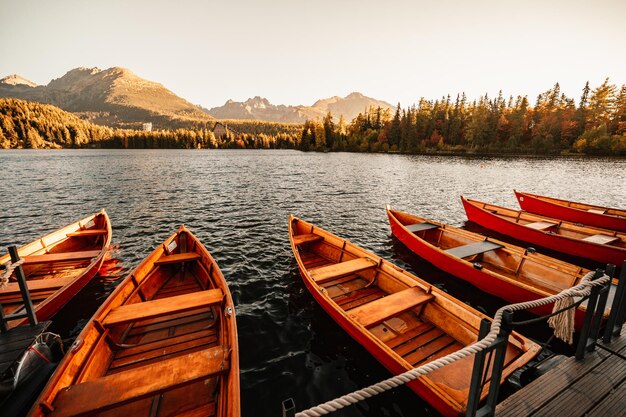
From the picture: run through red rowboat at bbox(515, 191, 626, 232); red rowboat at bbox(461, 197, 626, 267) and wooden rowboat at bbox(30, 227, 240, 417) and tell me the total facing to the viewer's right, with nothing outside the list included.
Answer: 0

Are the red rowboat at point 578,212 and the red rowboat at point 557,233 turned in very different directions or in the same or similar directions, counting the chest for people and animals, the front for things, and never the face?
same or similar directions

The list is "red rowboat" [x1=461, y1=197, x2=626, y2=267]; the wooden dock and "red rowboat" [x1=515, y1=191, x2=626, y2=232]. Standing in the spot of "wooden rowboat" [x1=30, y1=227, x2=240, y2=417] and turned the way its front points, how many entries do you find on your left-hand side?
0

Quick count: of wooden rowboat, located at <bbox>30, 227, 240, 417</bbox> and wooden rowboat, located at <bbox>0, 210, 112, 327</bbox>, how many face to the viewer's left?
0

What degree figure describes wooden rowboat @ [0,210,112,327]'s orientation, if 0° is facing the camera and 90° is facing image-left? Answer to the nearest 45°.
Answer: approximately 225°

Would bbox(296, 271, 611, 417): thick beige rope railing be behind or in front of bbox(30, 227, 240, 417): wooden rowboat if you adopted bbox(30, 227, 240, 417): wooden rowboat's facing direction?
behind

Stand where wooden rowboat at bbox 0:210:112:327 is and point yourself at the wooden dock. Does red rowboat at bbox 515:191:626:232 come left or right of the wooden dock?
left

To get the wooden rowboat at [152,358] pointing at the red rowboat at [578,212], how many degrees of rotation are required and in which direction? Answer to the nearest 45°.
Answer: approximately 90° to its right

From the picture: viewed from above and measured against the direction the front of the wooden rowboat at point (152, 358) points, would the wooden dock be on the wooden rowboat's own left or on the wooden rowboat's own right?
on the wooden rowboat's own right

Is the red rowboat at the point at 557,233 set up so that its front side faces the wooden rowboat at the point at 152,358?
no

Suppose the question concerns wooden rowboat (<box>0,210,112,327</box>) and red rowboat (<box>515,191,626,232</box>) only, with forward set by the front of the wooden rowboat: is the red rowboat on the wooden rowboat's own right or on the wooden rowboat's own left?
on the wooden rowboat's own right

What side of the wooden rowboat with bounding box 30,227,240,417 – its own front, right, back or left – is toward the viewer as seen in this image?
back

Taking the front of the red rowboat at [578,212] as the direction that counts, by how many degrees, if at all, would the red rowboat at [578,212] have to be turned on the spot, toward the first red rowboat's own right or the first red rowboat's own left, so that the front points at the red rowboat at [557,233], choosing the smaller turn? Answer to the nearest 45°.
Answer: approximately 135° to the first red rowboat's own left

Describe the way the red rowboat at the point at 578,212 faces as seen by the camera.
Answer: facing away from the viewer and to the left of the viewer

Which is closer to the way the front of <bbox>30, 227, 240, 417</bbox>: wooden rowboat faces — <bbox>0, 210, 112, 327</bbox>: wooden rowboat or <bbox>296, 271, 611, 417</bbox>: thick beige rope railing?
the wooden rowboat

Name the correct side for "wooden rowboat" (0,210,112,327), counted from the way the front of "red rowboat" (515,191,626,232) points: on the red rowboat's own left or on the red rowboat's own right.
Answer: on the red rowboat's own left
